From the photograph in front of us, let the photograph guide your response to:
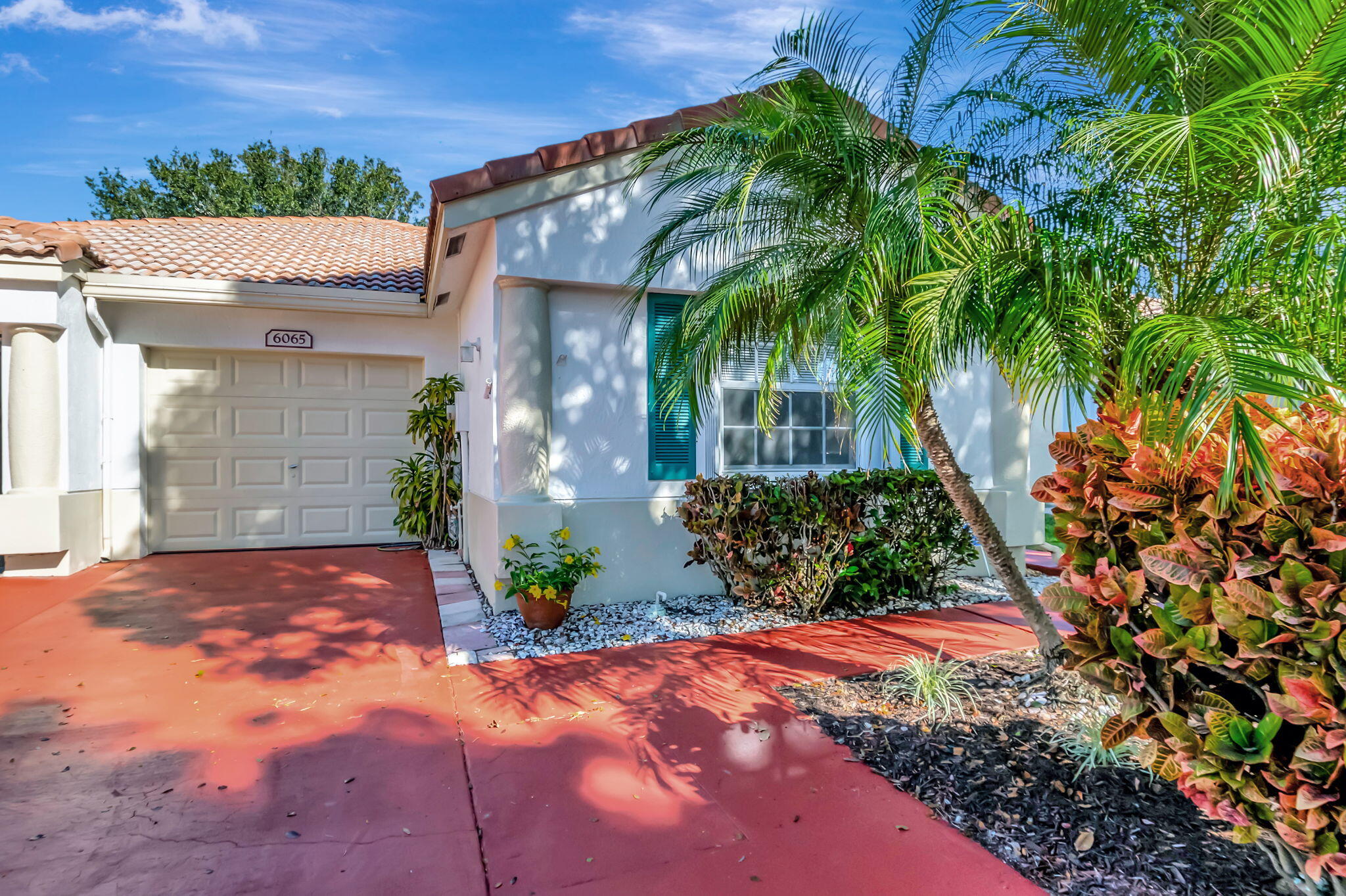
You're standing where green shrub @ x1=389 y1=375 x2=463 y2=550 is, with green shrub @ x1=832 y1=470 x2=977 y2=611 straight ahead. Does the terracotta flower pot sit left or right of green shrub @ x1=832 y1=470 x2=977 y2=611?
right

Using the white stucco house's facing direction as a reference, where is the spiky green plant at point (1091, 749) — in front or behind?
in front

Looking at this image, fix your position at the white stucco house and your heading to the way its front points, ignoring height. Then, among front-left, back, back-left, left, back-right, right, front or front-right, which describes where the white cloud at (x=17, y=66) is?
back-right

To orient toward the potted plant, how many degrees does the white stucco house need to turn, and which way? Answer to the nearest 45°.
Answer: approximately 45° to its left

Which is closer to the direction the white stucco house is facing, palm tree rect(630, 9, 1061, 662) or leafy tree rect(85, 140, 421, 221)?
the palm tree

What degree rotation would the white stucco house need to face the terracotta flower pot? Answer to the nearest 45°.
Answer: approximately 45° to its left

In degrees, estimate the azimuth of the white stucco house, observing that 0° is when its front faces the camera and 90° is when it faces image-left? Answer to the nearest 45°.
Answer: approximately 0°

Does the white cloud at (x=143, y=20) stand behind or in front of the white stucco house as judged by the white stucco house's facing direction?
behind

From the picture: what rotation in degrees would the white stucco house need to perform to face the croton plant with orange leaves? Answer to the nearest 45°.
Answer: approximately 45° to its left

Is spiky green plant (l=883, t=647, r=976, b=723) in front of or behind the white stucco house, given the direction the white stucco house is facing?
in front

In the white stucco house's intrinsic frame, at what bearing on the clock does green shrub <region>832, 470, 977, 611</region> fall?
The green shrub is roughly at 10 o'clock from the white stucco house.
